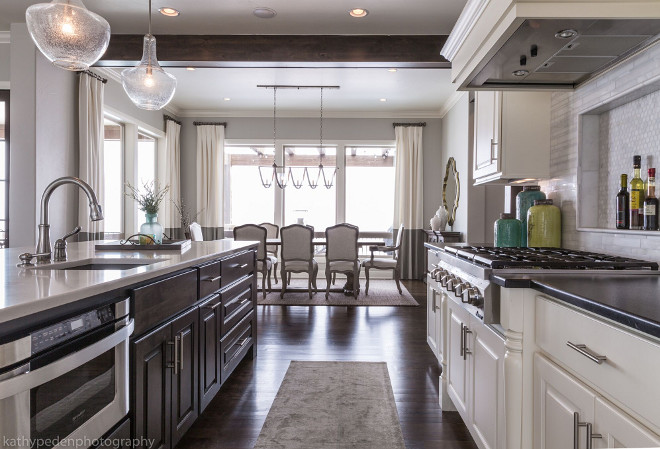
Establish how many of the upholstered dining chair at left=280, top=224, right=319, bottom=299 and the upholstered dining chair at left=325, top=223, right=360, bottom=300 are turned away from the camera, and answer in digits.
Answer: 2

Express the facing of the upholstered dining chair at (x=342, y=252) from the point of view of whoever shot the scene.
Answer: facing away from the viewer

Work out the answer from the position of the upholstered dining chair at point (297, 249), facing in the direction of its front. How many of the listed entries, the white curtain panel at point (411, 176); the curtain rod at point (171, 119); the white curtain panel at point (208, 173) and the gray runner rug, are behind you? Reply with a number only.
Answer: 1

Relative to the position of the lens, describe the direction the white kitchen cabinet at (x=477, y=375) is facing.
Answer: facing the viewer and to the left of the viewer

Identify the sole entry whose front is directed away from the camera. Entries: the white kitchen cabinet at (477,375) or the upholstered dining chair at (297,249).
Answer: the upholstered dining chair

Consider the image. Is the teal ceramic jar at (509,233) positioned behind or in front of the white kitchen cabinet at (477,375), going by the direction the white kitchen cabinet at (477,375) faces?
behind

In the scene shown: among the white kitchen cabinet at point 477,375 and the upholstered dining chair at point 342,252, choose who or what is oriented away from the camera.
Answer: the upholstered dining chair

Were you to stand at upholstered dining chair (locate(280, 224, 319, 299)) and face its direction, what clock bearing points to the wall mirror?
The wall mirror is roughly at 2 o'clock from the upholstered dining chair.

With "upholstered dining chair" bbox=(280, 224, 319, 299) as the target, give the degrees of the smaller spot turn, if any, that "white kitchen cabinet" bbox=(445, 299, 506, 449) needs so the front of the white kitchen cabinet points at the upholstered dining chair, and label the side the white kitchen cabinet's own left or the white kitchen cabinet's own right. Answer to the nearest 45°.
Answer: approximately 90° to the white kitchen cabinet's own right

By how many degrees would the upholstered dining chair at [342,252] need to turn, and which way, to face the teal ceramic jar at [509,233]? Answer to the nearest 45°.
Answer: approximately 180°

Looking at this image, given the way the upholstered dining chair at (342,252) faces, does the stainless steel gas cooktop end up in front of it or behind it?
behind

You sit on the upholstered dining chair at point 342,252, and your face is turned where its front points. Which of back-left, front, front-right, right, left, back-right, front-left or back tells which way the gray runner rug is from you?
back

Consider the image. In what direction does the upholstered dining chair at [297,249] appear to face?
away from the camera

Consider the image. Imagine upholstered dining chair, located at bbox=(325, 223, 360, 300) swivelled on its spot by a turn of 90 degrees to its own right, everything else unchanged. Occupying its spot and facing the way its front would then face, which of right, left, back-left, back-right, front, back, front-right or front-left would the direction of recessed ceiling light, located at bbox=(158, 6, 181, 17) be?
back-right

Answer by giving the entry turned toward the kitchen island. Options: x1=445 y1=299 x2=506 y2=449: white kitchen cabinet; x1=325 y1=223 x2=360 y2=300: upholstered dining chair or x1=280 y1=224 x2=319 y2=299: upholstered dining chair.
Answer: the white kitchen cabinet

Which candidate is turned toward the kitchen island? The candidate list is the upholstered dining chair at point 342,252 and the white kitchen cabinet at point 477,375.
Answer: the white kitchen cabinet

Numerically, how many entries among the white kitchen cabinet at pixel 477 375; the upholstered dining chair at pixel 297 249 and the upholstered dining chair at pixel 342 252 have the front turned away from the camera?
2
